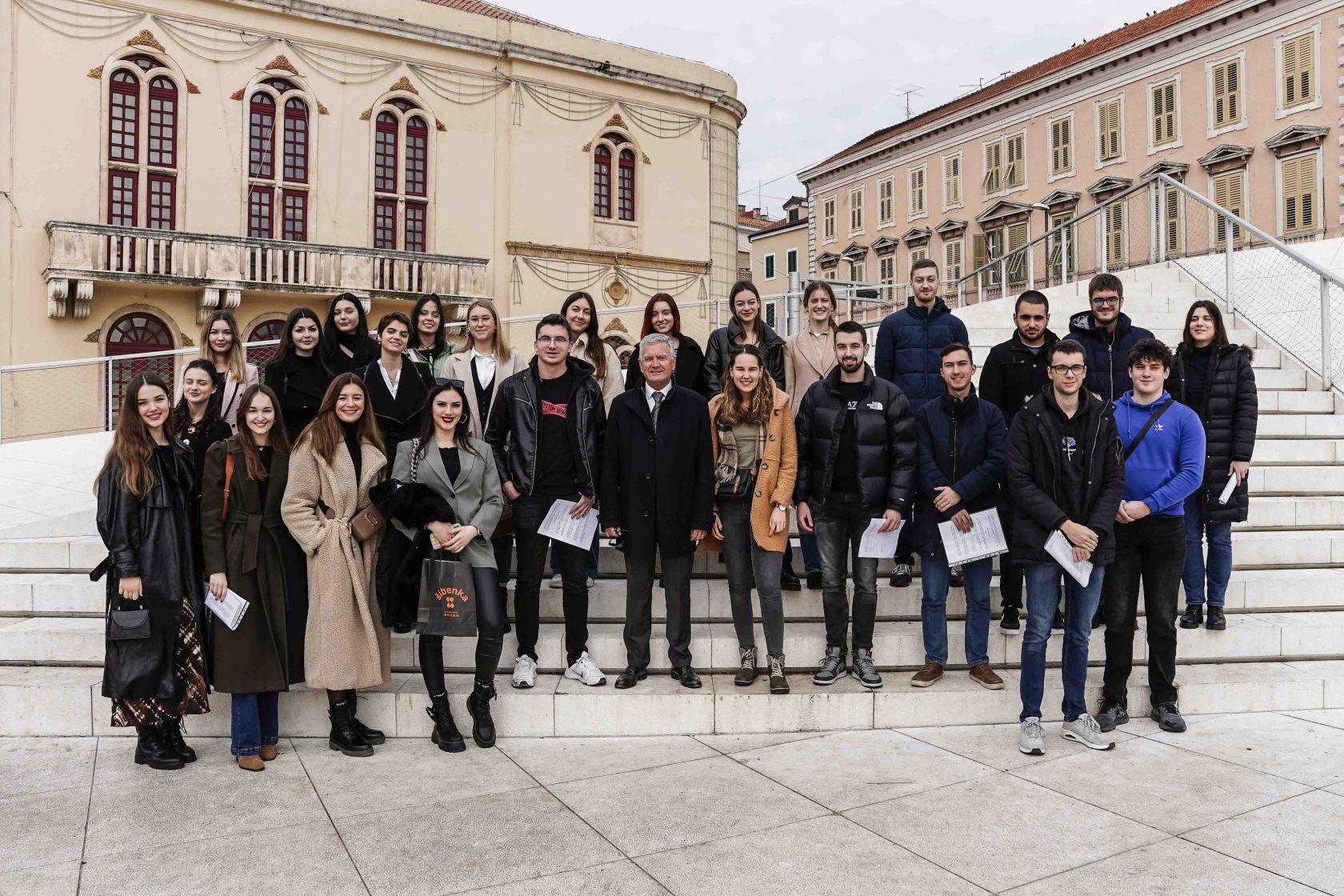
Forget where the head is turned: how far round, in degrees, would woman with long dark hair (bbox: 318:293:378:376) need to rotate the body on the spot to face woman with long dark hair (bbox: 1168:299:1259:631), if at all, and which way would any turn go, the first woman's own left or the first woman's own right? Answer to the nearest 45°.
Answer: approximately 90° to the first woman's own left

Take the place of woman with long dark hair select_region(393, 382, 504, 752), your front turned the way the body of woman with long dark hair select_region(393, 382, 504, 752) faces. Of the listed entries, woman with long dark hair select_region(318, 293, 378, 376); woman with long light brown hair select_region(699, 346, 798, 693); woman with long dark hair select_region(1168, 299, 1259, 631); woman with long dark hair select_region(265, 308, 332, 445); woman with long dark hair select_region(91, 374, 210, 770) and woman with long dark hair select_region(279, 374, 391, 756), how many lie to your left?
2

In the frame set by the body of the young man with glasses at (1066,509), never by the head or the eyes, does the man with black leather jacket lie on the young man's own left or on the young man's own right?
on the young man's own right

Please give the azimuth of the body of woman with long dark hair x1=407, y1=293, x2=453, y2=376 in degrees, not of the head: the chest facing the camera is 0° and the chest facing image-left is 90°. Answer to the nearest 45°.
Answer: approximately 0°

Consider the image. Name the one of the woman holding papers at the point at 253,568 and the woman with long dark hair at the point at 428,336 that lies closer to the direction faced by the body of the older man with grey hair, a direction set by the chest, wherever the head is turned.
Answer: the woman holding papers

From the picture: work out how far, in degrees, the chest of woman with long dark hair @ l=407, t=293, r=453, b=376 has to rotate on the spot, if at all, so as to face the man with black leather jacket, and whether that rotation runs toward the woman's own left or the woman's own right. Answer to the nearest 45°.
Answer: approximately 45° to the woman's own left

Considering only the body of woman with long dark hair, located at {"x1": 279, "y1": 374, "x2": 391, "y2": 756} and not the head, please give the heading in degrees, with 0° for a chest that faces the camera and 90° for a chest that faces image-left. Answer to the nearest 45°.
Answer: approximately 315°

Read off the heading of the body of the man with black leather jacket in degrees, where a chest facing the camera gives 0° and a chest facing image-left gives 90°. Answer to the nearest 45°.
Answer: approximately 0°

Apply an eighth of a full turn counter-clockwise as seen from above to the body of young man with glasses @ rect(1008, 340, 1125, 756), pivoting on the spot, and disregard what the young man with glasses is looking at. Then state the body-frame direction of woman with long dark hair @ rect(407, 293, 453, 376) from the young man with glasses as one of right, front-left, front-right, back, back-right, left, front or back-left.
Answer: back-right

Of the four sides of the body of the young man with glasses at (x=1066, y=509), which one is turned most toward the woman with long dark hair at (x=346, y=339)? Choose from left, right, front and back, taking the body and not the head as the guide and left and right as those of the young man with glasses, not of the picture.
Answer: right
